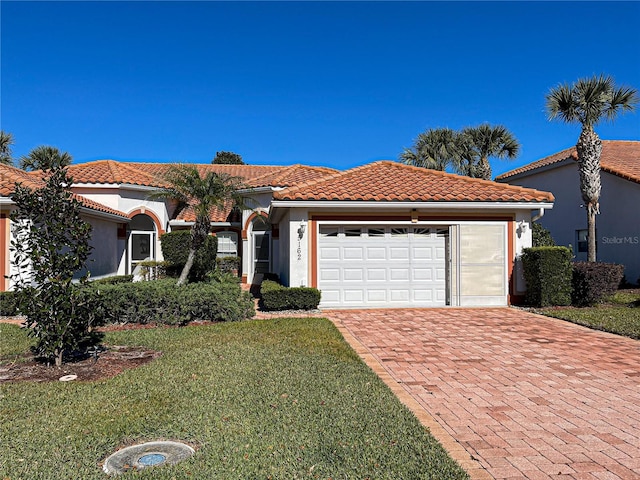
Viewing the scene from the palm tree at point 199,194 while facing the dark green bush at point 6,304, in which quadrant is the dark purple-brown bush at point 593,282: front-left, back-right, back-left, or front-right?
back-left

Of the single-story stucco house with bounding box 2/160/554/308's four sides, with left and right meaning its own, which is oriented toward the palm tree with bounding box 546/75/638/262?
left

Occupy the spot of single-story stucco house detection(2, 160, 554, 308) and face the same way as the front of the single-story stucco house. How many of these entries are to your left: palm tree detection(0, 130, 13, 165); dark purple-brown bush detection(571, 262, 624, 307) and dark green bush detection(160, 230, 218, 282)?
1

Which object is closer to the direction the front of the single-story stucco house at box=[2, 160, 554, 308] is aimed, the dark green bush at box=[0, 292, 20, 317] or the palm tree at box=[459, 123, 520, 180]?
the dark green bush

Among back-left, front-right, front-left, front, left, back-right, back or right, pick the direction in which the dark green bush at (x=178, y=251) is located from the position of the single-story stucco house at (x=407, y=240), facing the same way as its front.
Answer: back-right

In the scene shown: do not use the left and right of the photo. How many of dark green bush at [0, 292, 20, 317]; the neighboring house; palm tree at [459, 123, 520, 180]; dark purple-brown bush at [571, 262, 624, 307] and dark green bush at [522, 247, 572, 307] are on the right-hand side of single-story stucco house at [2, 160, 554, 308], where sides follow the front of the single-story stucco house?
1

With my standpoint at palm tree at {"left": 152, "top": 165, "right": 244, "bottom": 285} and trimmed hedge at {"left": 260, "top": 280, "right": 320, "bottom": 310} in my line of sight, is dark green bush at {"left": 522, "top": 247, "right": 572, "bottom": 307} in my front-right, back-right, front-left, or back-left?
front-left

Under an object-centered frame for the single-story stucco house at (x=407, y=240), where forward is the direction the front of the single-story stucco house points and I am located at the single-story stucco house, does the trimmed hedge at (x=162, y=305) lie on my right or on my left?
on my right

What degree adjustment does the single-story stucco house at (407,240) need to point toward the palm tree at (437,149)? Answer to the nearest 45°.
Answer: approximately 180°

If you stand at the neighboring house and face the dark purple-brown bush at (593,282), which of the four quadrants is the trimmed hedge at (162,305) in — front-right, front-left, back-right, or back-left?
front-right

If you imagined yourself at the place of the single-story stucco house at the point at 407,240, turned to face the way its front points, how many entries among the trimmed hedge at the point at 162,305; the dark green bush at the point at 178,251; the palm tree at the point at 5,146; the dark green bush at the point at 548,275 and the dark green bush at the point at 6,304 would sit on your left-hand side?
1

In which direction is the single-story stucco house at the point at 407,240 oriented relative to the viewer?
toward the camera

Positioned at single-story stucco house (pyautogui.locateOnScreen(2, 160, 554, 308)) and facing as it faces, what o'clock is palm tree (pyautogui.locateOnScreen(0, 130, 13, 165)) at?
The palm tree is roughly at 4 o'clock from the single-story stucco house.

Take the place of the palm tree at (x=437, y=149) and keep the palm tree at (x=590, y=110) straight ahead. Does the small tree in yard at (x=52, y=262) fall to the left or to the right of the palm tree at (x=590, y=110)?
right

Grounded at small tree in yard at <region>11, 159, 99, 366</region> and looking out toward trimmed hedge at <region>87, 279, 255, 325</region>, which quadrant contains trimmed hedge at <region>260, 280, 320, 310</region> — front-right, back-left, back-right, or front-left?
front-right

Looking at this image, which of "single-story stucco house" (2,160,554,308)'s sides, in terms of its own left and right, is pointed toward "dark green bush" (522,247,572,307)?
left

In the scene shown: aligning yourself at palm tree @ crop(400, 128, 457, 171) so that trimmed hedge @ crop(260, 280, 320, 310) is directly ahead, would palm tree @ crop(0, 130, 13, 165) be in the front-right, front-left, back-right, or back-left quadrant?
front-right

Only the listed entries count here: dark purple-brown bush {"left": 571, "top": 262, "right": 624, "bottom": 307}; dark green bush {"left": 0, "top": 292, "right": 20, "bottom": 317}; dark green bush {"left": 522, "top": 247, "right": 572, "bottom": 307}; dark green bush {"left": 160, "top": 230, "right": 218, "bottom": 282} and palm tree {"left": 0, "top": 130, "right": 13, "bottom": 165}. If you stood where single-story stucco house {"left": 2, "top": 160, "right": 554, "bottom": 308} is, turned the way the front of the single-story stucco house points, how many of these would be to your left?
2
